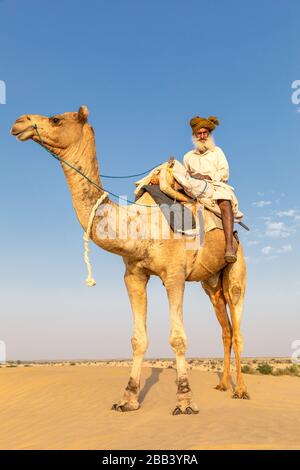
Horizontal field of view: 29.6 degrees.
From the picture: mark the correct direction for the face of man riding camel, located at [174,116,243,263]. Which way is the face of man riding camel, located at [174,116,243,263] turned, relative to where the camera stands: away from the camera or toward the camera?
toward the camera

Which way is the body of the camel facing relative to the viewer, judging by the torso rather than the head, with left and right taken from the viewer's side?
facing the viewer and to the left of the viewer
